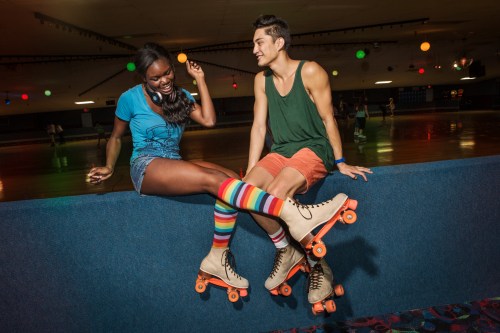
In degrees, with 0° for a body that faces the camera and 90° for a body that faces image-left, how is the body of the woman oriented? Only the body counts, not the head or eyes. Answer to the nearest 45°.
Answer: approximately 315°

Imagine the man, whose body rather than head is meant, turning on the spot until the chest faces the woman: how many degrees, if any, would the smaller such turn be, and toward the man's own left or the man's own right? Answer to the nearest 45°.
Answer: approximately 45° to the man's own right

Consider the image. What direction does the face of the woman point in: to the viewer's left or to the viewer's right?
to the viewer's right

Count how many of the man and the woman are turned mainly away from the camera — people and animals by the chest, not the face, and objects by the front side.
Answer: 0

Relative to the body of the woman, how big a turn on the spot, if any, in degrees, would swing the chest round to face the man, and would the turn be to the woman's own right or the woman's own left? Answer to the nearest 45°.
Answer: approximately 45° to the woman's own left

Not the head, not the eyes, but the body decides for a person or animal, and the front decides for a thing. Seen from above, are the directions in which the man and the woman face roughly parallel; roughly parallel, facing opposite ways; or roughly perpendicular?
roughly perpendicular

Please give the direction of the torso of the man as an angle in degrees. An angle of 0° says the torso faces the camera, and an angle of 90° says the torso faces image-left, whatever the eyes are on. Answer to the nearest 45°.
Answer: approximately 45°
